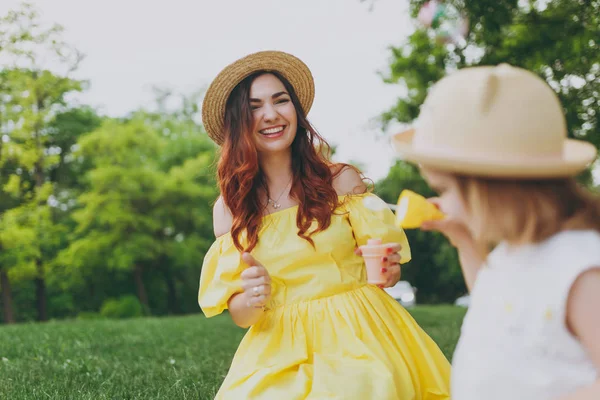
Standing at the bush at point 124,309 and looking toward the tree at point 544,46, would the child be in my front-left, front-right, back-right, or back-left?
front-right

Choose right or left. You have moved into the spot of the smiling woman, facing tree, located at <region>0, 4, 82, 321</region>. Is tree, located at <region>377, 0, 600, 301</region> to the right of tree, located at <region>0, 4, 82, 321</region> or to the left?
right

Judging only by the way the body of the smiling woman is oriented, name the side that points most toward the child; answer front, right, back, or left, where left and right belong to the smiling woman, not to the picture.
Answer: front

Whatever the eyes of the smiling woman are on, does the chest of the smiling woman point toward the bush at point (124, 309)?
no

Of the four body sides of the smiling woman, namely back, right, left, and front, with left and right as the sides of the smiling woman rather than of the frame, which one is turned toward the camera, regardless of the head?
front

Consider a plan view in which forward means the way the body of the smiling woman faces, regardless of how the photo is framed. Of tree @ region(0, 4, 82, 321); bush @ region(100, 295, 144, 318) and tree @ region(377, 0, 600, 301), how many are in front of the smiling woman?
0

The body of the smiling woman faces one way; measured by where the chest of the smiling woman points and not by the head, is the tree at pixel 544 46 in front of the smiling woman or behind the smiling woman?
behind

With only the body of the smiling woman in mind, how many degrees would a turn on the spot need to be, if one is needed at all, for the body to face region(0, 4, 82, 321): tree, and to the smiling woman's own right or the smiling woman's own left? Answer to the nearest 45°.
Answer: approximately 135° to the smiling woman's own right

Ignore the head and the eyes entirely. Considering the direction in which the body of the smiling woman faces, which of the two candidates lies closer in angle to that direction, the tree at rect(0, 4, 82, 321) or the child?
the child

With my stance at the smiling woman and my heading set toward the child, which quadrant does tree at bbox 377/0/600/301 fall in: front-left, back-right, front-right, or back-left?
back-left
